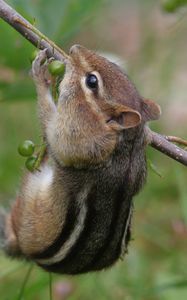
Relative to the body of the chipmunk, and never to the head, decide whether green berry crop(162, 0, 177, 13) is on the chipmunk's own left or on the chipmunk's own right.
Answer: on the chipmunk's own right

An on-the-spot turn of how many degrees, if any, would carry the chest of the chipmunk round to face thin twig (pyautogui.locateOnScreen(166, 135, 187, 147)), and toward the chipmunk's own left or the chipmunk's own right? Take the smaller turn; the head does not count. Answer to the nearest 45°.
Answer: approximately 135° to the chipmunk's own right

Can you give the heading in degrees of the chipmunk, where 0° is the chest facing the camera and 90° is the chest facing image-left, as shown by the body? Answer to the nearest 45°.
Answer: approximately 135°
